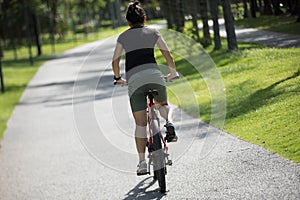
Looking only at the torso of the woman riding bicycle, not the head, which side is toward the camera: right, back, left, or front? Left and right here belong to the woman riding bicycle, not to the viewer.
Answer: back

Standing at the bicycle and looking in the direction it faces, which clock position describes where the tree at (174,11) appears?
The tree is roughly at 12 o'clock from the bicycle.

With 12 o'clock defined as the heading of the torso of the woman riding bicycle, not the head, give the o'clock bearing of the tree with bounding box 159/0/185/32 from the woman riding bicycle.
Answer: The tree is roughly at 12 o'clock from the woman riding bicycle.

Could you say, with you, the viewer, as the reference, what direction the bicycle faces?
facing away from the viewer
